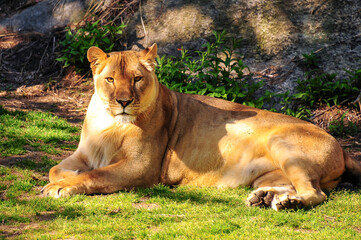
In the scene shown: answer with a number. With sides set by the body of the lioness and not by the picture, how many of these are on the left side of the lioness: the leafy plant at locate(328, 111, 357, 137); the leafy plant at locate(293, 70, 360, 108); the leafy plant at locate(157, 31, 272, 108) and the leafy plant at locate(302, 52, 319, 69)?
0

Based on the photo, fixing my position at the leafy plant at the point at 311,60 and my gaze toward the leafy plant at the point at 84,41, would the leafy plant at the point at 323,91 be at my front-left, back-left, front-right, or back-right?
back-left

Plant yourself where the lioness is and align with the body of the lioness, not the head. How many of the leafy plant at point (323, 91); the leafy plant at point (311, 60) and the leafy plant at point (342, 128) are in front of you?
0

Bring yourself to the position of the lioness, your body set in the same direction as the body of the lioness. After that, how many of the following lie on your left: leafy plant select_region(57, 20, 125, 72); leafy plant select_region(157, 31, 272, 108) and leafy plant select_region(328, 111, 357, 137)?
0

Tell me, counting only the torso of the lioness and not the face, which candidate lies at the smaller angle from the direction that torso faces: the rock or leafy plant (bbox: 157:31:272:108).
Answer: the rock

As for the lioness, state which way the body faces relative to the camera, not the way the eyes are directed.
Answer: to the viewer's left

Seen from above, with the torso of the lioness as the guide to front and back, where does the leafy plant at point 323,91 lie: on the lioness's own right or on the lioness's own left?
on the lioness's own right

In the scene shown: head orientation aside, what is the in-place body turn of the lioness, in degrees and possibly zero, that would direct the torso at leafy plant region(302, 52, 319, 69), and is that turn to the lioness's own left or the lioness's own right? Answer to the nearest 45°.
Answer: approximately 135° to the lioness's own right

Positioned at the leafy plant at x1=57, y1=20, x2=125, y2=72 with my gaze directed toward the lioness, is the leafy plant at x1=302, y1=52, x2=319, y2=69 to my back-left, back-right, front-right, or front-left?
front-left

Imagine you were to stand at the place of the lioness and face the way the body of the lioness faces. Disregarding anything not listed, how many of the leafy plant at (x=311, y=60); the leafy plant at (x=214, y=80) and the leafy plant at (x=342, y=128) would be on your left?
0

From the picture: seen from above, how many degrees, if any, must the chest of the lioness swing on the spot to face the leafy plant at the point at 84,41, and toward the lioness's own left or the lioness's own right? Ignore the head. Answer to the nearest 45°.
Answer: approximately 90° to the lioness's own right

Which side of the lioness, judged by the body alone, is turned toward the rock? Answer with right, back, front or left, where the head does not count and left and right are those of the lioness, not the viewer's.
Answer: right

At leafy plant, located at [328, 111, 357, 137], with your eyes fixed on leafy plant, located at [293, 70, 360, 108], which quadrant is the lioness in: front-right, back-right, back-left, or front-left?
back-left

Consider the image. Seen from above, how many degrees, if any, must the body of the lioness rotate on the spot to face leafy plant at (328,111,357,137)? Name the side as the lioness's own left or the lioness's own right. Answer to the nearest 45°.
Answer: approximately 135° to the lioness's own right

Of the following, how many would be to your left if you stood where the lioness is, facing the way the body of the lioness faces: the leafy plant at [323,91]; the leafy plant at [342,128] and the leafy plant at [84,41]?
0

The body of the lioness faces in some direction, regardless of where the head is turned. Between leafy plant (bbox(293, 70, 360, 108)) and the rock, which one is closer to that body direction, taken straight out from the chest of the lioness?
the rock
